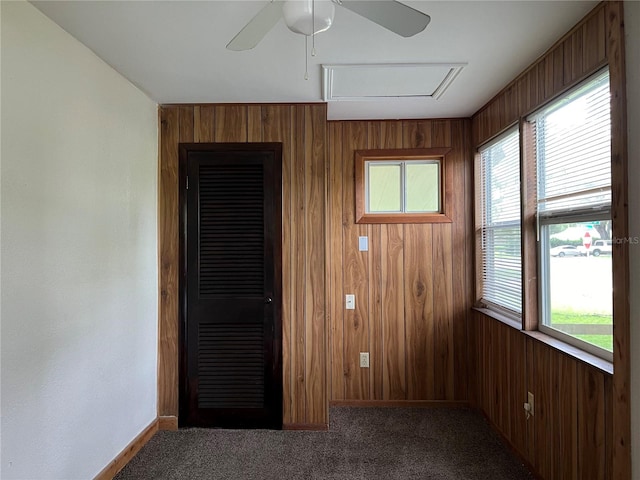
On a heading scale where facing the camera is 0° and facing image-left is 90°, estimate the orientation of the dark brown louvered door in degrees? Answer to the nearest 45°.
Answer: approximately 0°

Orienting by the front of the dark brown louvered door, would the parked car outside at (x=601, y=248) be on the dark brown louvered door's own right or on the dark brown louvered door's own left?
on the dark brown louvered door's own left

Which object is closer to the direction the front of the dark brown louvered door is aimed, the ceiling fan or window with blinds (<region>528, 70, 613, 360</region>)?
the ceiling fan

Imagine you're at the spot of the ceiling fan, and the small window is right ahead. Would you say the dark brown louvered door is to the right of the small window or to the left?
left

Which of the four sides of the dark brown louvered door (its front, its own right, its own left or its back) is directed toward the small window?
left

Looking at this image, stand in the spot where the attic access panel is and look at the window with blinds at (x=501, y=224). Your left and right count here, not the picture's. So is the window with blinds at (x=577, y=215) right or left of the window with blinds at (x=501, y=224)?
right

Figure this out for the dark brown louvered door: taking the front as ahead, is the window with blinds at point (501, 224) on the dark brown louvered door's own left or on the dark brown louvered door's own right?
on the dark brown louvered door's own left

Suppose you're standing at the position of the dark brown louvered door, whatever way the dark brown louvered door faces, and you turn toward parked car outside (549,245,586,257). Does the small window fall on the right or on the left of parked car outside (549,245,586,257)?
right

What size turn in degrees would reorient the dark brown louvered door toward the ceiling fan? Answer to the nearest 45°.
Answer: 0° — it already faces it

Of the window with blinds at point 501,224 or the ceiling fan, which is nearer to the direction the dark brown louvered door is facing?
the ceiling fan

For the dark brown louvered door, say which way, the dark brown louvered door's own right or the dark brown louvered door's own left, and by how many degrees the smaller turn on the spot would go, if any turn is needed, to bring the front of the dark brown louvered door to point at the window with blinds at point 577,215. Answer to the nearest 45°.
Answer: approximately 45° to the dark brown louvered door's own left
